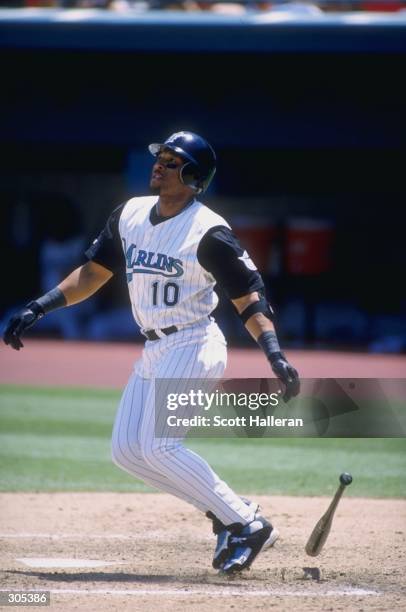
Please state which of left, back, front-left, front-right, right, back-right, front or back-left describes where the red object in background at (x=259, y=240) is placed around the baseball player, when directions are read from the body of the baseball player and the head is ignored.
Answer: back-right

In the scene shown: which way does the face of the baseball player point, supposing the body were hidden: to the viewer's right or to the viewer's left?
to the viewer's left

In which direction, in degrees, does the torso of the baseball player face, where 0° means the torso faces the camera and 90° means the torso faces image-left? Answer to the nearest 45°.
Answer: approximately 45°

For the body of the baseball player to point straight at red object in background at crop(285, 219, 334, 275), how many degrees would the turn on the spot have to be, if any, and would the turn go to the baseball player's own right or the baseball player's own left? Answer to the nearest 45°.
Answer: approximately 135° to the baseball player's own right
